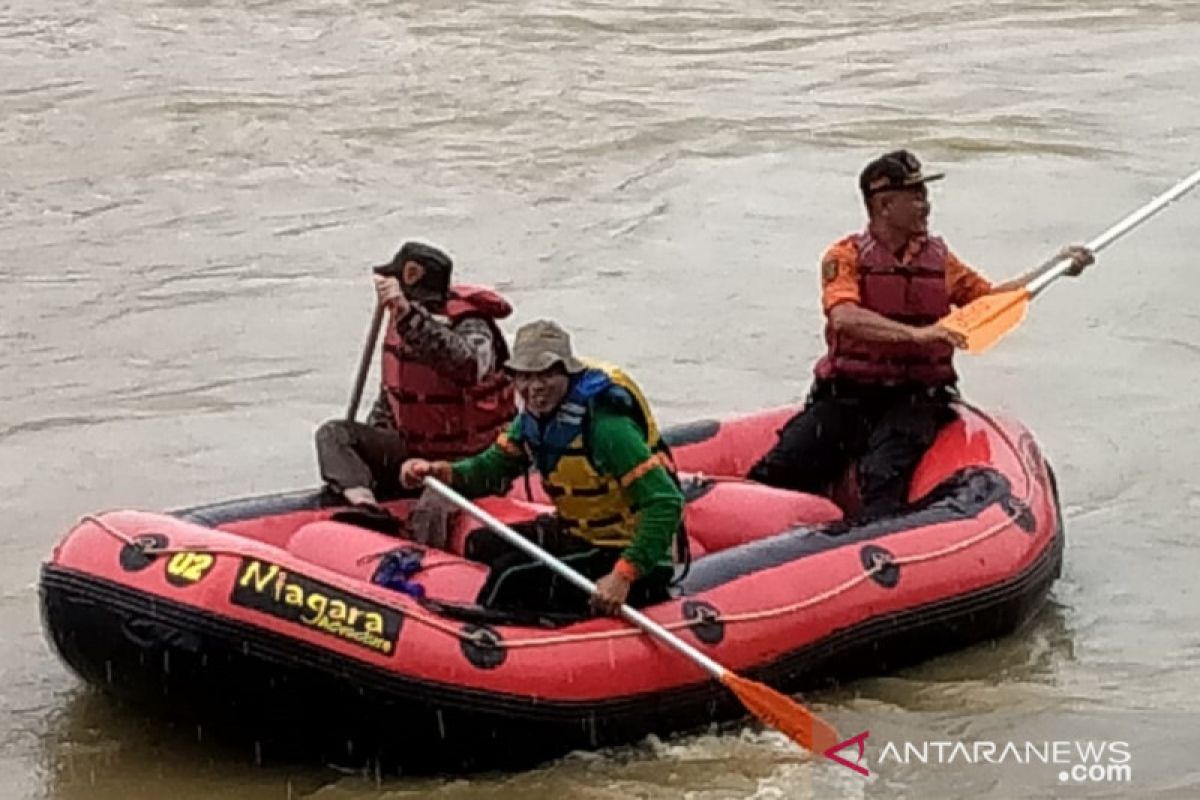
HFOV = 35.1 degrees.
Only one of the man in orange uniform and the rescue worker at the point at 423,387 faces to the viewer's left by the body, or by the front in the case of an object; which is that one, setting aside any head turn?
the rescue worker

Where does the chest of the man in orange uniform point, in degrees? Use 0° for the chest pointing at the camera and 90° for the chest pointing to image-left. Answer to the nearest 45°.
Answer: approximately 315°

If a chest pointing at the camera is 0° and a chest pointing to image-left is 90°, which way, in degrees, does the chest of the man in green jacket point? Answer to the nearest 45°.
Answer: approximately 45°

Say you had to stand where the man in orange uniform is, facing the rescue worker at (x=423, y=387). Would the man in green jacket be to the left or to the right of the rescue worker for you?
left

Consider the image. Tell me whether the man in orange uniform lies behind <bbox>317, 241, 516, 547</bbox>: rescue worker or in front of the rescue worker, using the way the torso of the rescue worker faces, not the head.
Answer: behind

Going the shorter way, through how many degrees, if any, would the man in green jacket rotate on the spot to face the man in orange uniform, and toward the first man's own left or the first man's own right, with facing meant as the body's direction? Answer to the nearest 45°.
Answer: approximately 180°

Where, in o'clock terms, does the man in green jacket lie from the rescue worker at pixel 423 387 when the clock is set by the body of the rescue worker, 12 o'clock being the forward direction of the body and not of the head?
The man in green jacket is roughly at 8 o'clock from the rescue worker.

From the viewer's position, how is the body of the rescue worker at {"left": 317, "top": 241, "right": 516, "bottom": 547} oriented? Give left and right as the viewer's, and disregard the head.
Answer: facing to the left of the viewer
